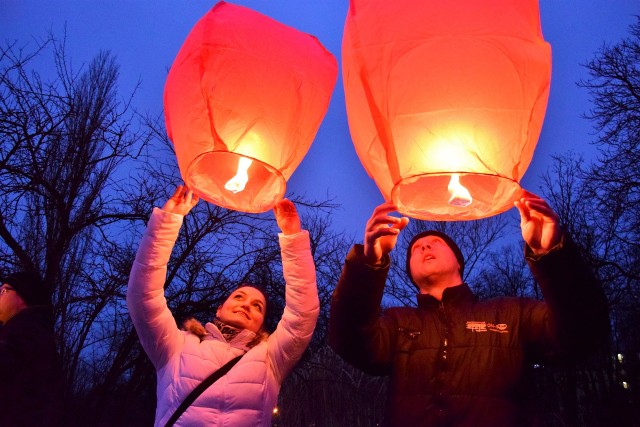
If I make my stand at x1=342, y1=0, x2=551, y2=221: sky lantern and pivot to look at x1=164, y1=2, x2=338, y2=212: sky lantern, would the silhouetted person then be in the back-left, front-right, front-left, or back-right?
front-right

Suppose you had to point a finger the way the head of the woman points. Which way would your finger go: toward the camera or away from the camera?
toward the camera
